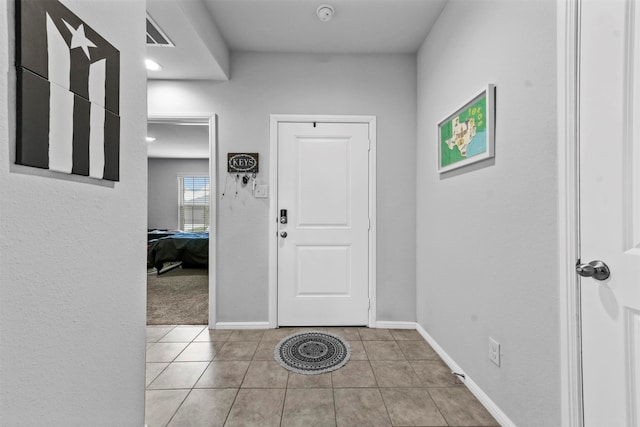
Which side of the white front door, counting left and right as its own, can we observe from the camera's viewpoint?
front

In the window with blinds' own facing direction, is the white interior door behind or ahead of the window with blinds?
ahead

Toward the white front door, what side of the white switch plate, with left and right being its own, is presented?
left

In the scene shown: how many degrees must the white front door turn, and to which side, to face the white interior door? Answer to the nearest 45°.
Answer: approximately 45° to its left

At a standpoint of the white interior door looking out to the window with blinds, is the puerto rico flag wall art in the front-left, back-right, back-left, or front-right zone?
front-left

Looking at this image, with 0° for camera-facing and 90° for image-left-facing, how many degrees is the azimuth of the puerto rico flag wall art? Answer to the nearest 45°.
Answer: approximately 315°

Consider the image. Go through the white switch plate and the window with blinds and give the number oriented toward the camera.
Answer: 2

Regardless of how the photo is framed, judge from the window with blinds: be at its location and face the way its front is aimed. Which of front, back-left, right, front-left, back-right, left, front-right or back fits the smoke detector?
front

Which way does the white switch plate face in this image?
toward the camera

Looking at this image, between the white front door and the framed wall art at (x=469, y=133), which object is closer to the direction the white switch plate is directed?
the framed wall art

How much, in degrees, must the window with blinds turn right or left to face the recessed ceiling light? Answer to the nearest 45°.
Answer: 0° — it already faces it

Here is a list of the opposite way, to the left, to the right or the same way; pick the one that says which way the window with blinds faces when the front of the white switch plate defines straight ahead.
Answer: the same way

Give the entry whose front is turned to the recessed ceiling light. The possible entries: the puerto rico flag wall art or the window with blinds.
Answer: the window with blinds

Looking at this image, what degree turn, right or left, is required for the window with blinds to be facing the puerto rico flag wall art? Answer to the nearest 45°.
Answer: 0° — it already faces it

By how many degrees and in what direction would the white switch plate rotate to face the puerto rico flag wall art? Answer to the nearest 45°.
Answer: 0° — it already faces it
